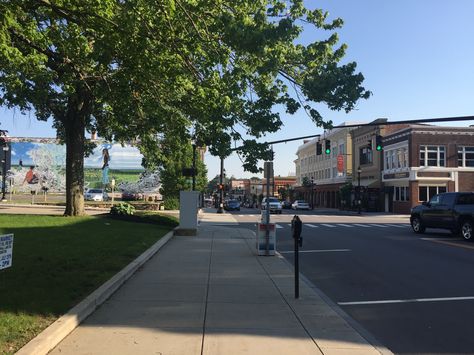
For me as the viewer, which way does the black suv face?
facing away from the viewer and to the left of the viewer

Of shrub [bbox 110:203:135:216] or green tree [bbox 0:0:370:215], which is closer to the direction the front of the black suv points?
the shrub

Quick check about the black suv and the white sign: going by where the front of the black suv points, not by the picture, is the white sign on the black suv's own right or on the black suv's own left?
on the black suv's own left
